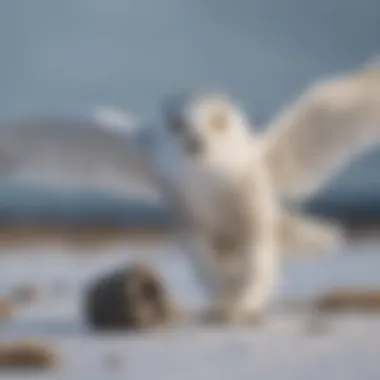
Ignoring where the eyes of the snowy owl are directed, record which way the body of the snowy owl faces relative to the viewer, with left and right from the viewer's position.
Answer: facing the viewer and to the left of the viewer

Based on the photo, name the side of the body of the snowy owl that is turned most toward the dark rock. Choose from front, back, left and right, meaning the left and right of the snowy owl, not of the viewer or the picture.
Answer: right
